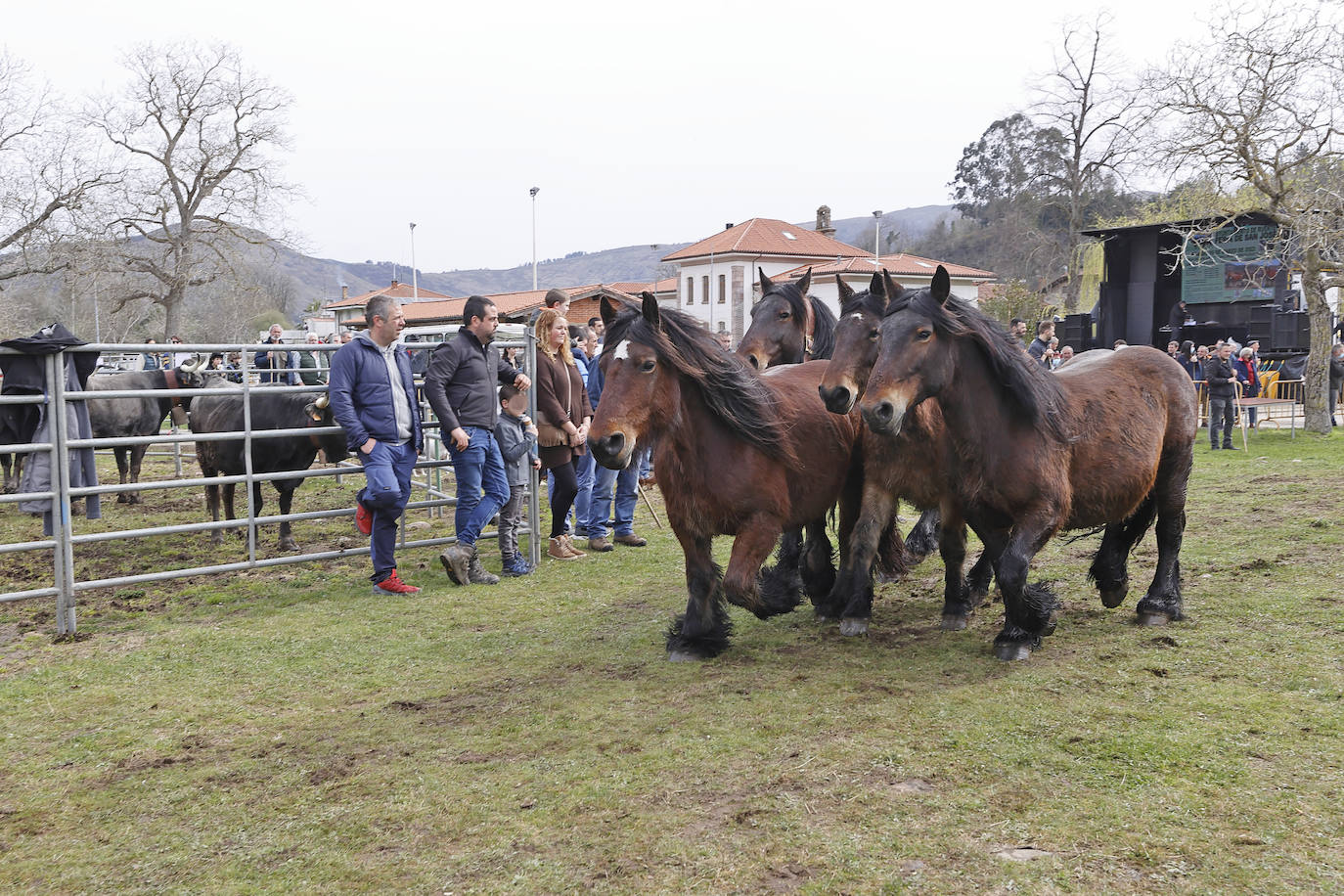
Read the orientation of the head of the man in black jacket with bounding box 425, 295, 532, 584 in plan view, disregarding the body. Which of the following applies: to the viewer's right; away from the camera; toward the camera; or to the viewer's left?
to the viewer's right

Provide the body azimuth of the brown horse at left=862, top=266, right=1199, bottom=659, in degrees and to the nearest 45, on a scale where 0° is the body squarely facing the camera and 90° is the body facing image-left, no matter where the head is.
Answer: approximately 45°

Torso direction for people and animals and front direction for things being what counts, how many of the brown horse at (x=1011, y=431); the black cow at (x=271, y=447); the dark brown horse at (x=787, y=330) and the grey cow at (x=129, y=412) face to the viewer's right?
2

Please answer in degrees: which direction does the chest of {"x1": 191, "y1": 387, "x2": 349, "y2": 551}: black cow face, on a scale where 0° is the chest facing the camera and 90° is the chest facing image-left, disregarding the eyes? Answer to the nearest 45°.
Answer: approximately 270°

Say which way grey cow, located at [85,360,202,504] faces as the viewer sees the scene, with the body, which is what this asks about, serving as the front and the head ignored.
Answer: to the viewer's right

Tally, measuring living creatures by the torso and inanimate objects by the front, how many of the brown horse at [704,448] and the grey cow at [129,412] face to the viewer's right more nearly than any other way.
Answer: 1

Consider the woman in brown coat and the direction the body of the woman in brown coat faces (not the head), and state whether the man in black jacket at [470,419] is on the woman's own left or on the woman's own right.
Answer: on the woman's own right

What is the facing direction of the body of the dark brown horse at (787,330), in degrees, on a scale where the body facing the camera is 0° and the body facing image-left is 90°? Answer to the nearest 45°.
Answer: approximately 45°

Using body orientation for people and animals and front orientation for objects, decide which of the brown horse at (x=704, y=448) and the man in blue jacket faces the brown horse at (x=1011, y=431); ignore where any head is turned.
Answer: the man in blue jacket
